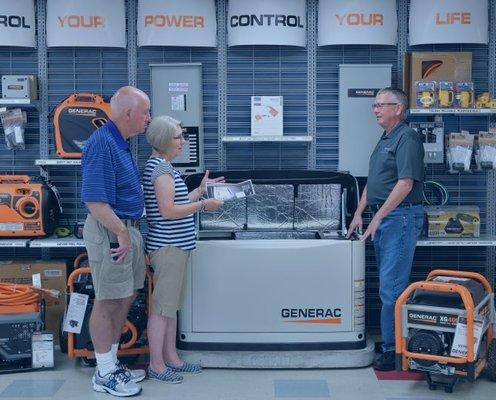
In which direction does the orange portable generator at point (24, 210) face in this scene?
toward the camera

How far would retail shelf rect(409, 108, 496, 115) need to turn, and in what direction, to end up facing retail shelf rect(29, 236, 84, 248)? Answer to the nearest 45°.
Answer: approximately 90° to its right

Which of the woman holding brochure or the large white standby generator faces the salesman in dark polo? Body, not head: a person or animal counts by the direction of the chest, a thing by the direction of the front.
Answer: the woman holding brochure

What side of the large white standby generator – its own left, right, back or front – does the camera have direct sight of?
front

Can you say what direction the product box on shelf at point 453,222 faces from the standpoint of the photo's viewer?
facing the viewer

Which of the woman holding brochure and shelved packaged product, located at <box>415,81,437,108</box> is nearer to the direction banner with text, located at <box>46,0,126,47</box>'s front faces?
the woman holding brochure

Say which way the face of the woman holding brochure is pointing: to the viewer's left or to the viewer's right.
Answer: to the viewer's right

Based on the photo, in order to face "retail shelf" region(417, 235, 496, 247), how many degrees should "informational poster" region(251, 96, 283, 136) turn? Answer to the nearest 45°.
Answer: approximately 90° to its left

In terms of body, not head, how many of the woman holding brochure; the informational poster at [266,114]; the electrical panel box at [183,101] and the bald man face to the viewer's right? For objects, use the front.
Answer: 2

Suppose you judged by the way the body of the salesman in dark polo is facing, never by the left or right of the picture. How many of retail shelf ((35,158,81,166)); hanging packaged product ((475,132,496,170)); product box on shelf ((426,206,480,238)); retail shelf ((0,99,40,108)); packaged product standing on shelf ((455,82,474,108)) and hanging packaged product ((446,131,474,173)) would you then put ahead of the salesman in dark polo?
2

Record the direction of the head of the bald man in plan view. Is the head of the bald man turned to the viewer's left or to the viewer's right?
to the viewer's right

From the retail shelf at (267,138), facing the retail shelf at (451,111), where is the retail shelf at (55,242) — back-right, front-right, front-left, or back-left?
back-right

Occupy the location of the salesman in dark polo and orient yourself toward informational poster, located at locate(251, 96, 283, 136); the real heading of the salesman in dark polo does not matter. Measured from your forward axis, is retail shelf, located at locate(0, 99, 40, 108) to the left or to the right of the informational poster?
left

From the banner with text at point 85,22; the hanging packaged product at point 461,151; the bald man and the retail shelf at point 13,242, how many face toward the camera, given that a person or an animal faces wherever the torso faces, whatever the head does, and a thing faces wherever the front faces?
3

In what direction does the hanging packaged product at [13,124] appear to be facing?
toward the camera
